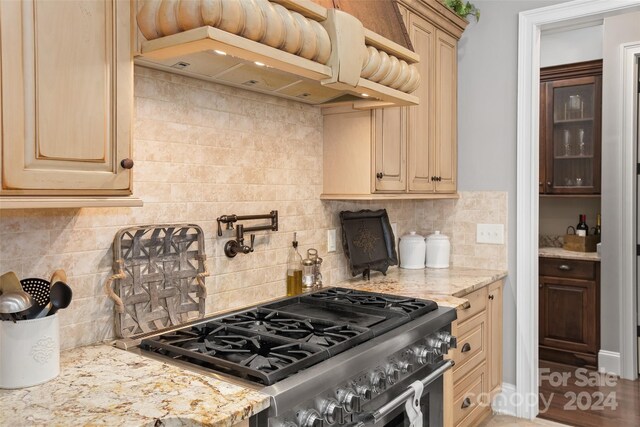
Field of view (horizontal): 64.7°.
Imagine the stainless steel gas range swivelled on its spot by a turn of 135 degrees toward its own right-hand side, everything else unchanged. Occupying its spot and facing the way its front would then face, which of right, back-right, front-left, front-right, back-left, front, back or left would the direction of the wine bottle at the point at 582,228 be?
back-right

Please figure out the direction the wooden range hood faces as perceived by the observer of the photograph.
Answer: facing the viewer and to the right of the viewer

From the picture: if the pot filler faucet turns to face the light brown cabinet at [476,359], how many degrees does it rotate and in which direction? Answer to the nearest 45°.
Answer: approximately 45° to its left

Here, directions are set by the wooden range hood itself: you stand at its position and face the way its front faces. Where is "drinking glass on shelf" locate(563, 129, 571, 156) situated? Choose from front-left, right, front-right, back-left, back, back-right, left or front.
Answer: left

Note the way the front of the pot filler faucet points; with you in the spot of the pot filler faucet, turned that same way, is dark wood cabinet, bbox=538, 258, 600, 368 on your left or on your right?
on your left

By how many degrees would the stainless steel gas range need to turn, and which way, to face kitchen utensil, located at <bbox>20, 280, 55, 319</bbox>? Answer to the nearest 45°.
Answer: approximately 135° to its right

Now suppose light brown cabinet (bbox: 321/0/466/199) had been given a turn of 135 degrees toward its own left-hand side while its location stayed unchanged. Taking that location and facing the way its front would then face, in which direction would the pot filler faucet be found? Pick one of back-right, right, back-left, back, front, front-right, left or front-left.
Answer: back-left

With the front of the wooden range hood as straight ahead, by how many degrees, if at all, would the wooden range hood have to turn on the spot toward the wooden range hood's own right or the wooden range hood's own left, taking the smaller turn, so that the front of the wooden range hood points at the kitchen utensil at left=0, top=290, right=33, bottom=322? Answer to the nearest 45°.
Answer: approximately 90° to the wooden range hood's own right

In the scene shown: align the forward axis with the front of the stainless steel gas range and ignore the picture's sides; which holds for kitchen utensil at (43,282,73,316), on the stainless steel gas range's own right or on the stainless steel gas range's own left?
on the stainless steel gas range's own right

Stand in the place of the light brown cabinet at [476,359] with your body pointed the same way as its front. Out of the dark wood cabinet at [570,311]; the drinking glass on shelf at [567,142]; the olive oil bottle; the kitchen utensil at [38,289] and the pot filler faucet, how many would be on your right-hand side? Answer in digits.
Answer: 3

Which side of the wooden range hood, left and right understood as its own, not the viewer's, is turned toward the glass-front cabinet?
left

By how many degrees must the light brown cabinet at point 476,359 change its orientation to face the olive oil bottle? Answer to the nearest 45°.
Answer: approximately 90° to its right

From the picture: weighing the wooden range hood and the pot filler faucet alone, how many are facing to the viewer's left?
0

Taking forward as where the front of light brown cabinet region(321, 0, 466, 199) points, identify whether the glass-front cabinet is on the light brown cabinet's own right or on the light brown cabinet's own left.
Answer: on the light brown cabinet's own left
